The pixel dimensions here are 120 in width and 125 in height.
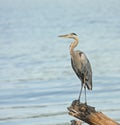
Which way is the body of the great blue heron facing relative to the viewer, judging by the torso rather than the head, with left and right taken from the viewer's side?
facing to the left of the viewer
